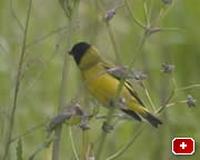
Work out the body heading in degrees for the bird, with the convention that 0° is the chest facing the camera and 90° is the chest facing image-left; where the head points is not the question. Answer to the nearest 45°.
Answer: approximately 90°
